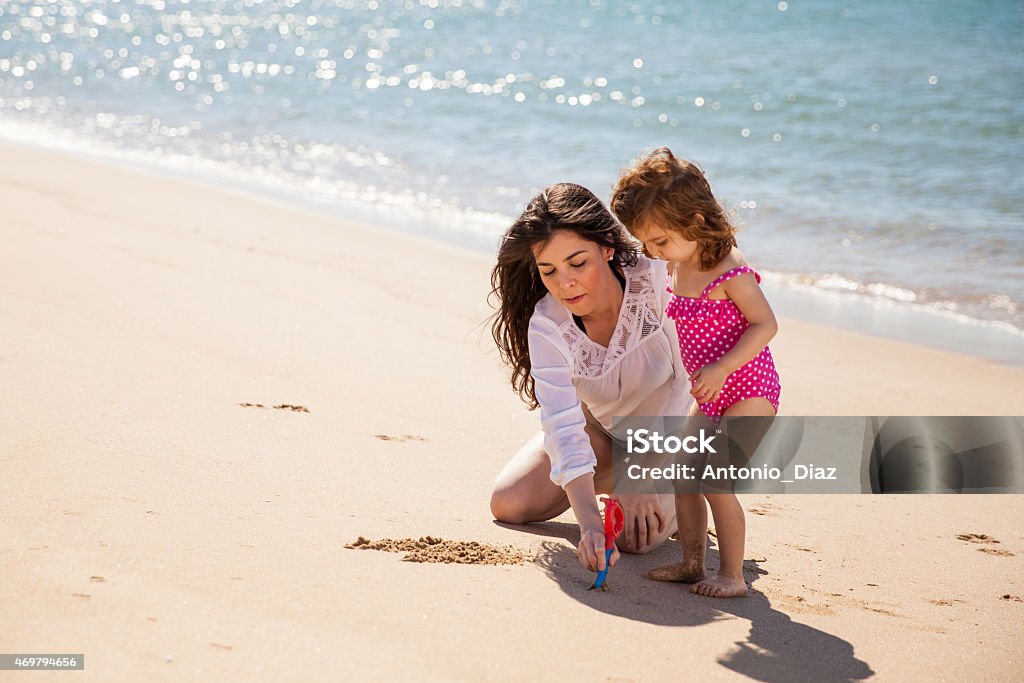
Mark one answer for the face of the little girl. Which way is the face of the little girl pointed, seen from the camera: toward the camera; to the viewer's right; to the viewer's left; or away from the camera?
to the viewer's left

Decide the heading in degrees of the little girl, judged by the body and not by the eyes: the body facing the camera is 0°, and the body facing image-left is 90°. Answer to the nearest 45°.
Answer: approximately 45°
